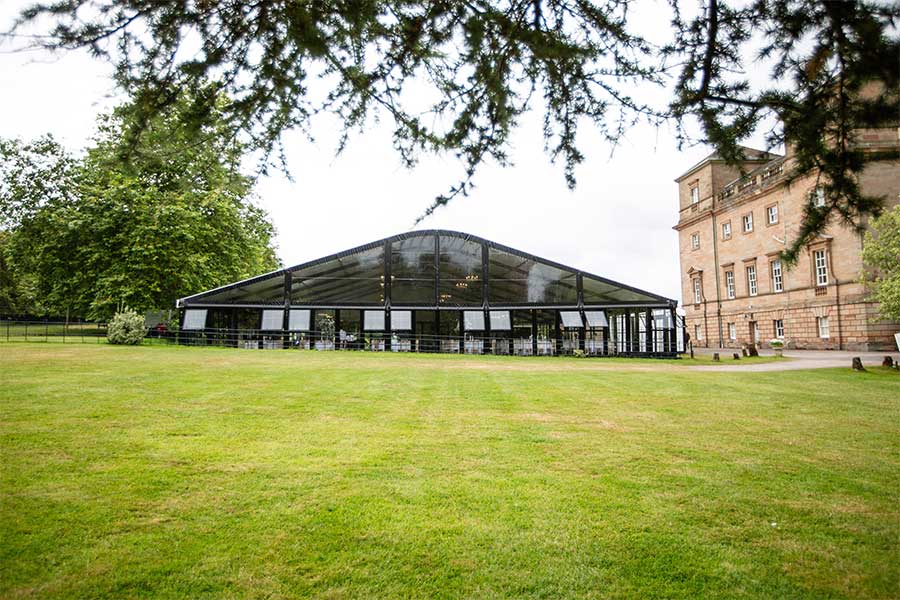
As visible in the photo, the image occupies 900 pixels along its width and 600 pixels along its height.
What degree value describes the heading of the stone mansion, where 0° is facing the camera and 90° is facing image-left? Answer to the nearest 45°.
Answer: approximately 45°

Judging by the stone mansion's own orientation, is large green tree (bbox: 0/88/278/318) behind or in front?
in front

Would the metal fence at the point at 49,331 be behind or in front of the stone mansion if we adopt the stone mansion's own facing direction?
in front

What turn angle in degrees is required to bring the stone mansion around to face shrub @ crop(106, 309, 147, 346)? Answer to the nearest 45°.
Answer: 0° — it already faces it
